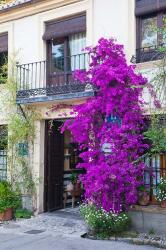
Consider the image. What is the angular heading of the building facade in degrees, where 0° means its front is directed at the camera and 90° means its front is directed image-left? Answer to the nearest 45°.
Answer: approximately 45°

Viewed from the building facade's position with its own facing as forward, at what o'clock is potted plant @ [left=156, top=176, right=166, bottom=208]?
The potted plant is roughly at 9 o'clock from the building facade.
